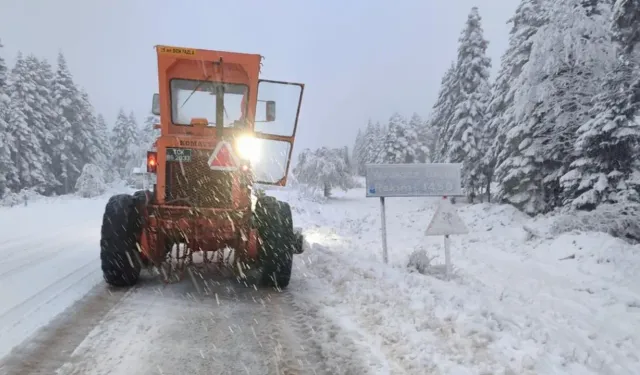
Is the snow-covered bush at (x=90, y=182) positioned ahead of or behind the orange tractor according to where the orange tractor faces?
ahead

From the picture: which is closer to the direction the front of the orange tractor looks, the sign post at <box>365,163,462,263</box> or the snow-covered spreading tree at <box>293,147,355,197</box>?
the snow-covered spreading tree

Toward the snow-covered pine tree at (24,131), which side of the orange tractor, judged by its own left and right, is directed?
front

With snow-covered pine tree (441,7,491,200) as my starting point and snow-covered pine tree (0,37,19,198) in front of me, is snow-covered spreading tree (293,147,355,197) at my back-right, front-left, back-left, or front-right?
front-right

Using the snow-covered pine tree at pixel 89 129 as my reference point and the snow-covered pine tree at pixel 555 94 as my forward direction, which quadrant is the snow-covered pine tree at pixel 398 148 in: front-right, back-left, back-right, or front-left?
front-left

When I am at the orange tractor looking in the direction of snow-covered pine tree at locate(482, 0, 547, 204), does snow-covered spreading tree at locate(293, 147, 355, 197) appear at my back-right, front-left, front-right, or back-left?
front-left

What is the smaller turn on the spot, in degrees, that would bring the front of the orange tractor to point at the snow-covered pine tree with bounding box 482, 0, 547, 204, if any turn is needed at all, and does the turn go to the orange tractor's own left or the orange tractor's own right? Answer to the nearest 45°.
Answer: approximately 45° to the orange tractor's own right

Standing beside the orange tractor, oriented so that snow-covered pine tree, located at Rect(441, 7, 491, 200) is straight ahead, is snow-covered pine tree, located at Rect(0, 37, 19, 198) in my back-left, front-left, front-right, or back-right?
front-left

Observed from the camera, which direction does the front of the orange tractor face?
facing away from the viewer

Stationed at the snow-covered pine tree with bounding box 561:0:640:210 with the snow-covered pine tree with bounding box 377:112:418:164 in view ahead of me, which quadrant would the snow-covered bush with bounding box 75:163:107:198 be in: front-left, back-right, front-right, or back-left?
front-left

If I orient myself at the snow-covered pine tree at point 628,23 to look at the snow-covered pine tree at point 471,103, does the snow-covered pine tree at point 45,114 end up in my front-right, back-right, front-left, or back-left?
front-left

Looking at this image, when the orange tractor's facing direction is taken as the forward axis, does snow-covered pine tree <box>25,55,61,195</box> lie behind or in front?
in front
